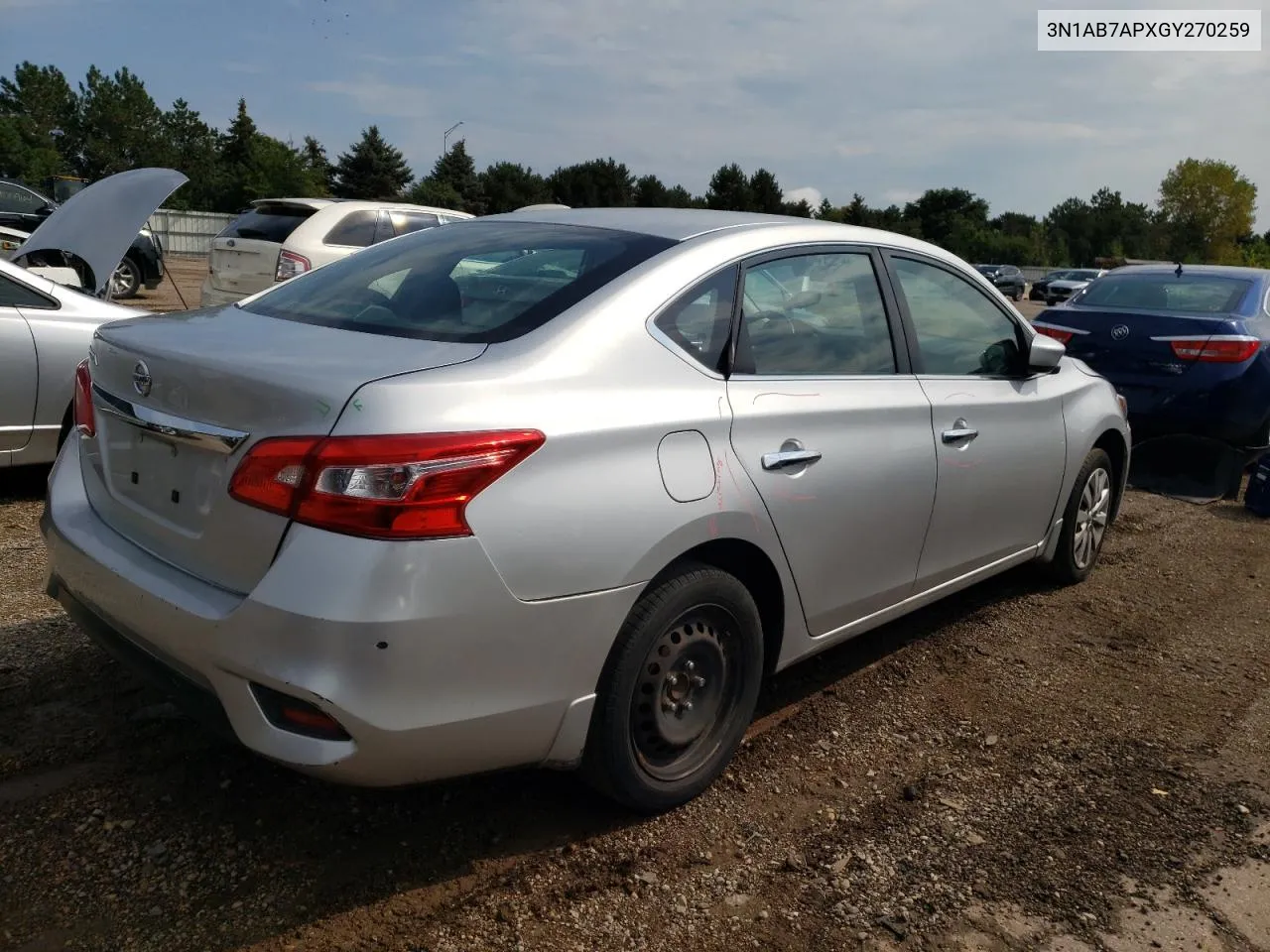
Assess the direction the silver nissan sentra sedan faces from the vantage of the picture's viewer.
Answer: facing away from the viewer and to the right of the viewer

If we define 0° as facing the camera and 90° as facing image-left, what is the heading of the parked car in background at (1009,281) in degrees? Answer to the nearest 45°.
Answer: approximately 315°

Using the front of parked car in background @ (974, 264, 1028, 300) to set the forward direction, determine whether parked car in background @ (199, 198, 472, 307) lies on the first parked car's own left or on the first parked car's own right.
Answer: on the first parked car's own right

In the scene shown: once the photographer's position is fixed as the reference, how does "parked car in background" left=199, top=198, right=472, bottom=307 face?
facing away from the viewer and to the right of the viewer

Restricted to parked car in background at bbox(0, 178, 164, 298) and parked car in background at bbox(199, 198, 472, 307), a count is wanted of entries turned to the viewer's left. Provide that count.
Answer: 0

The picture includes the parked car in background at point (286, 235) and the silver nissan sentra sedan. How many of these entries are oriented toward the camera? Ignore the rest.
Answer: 0

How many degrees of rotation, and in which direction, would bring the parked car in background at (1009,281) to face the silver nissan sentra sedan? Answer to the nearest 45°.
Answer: approximately 45° to its right

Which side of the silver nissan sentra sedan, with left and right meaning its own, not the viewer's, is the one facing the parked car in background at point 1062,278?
front

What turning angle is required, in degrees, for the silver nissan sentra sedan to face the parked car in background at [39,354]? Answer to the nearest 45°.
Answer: approximately 90° to its left

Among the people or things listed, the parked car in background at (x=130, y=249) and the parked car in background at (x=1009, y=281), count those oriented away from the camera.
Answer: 0
